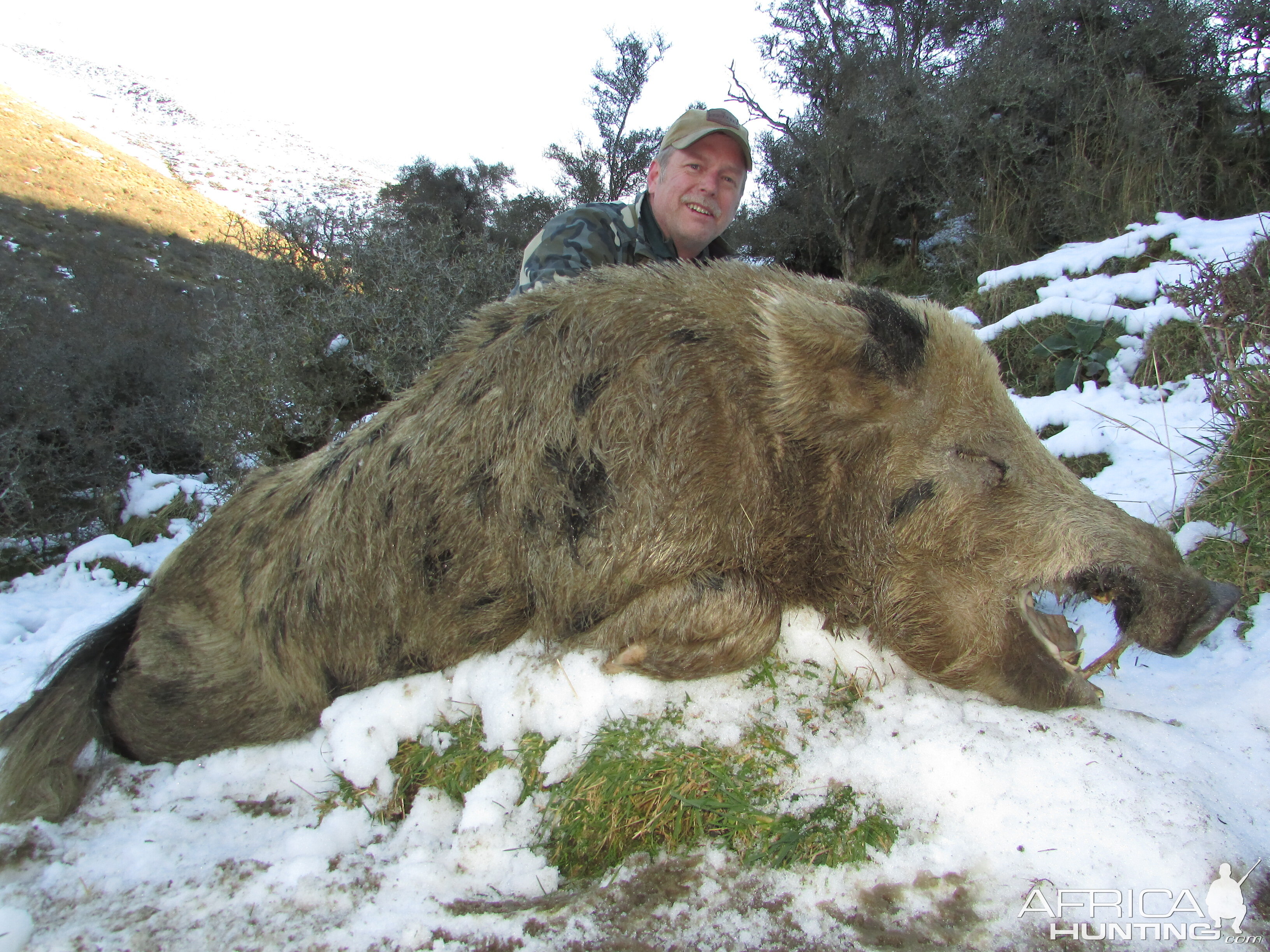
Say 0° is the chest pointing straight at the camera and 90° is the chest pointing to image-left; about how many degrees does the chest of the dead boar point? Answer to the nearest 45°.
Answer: approximately 270°

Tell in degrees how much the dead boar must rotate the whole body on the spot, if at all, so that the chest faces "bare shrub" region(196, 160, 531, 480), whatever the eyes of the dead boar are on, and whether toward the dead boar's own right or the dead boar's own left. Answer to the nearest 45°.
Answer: approximately 135° to the dead boar's own left

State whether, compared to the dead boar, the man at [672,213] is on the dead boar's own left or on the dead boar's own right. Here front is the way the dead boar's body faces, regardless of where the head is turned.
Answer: on the dead boar's own left

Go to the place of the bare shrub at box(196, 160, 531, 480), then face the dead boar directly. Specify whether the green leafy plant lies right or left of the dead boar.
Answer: left

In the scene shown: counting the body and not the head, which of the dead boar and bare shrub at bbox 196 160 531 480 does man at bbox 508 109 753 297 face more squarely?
the dead boar

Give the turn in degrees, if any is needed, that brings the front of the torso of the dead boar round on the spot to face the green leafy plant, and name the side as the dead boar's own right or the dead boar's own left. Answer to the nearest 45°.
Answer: approximately 45° to the dead boar's own left

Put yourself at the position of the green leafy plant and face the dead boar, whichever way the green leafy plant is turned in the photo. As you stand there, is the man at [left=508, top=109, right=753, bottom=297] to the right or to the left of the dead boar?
right
